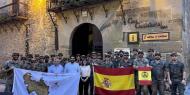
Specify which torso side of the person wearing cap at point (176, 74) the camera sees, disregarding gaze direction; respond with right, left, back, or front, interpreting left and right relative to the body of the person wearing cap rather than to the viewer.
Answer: front

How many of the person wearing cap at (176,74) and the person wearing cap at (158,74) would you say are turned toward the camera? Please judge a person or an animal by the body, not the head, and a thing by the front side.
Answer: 2

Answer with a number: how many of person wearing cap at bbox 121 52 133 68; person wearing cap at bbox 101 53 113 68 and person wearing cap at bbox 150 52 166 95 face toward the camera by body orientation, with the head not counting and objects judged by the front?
3

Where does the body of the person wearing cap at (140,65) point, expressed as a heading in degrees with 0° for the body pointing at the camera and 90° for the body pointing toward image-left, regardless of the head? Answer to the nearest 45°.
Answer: approximately 0°

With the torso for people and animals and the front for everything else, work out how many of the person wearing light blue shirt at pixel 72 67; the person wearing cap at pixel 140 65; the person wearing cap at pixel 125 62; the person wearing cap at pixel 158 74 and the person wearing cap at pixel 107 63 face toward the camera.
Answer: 5

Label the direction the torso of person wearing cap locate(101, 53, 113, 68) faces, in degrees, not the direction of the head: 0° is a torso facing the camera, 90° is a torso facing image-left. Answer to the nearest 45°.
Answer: approximately 0°

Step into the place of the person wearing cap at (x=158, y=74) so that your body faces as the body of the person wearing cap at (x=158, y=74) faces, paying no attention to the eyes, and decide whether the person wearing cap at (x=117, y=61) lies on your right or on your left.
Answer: on your right

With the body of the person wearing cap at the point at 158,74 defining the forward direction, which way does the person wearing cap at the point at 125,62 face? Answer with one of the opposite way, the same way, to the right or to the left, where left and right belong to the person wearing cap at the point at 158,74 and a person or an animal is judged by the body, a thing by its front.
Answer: the same way

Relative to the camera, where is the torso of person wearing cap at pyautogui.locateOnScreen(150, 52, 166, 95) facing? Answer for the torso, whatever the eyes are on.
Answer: toward the camera

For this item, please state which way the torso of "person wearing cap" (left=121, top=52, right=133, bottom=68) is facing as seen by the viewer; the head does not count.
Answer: toward the camera

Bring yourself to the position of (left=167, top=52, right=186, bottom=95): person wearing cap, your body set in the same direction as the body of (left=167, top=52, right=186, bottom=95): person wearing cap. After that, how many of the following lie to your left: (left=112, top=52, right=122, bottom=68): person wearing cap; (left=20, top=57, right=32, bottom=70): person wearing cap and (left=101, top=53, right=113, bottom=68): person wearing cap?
0

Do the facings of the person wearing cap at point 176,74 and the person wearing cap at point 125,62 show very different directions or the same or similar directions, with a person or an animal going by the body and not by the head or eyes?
same or similar directions

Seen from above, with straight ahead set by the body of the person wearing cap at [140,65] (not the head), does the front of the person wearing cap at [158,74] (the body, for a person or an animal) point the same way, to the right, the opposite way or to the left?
the same way
